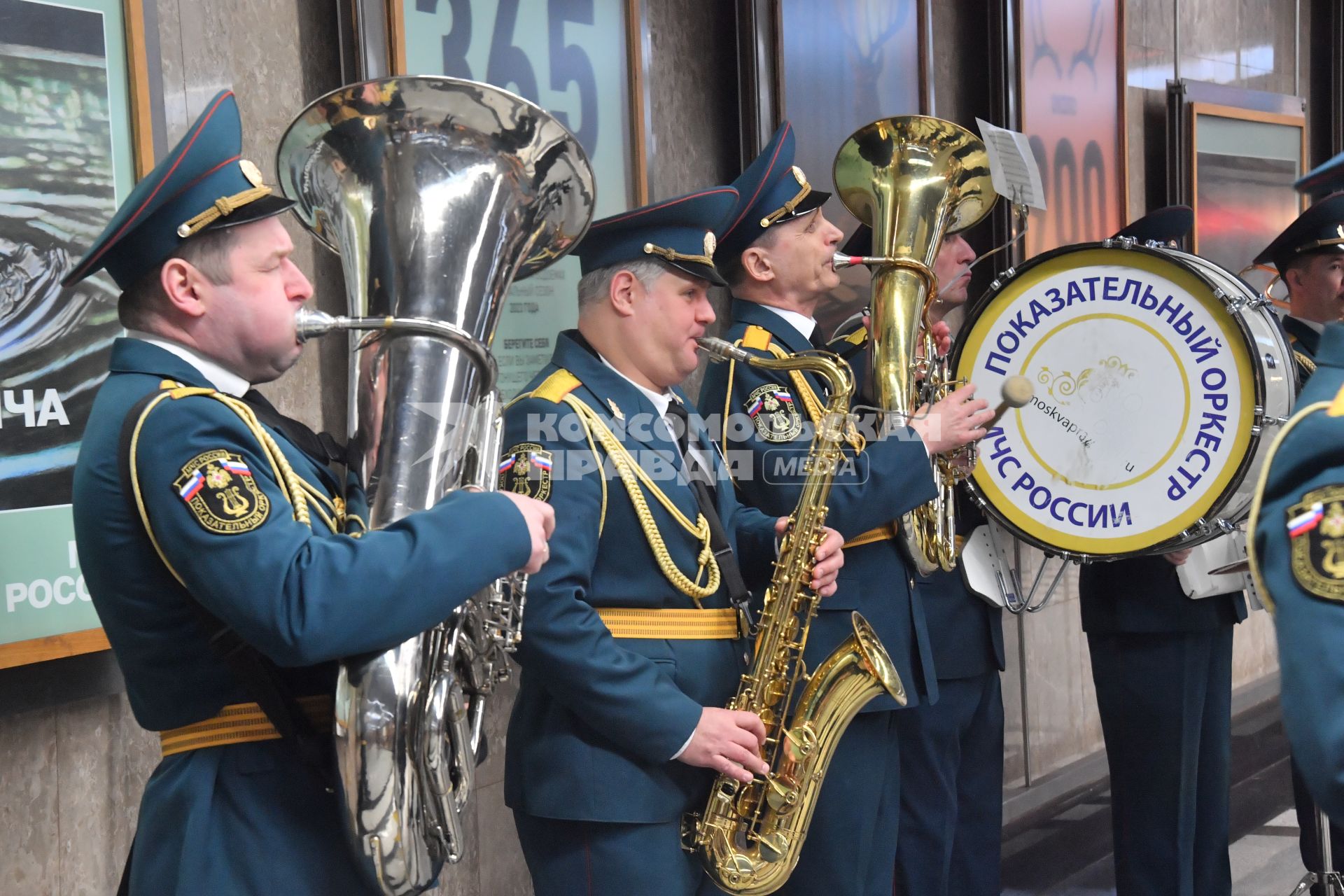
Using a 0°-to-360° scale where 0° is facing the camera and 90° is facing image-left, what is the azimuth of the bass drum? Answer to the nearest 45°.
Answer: approximately 0°

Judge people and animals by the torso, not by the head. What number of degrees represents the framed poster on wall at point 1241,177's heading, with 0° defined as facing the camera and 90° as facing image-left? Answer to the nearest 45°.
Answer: approximately 315°

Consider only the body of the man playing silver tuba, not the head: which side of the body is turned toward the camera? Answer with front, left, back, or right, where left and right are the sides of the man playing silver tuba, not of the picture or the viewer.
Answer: right

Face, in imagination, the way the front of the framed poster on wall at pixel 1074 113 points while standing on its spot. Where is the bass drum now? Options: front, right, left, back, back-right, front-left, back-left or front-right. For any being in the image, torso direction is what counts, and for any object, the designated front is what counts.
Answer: front-right

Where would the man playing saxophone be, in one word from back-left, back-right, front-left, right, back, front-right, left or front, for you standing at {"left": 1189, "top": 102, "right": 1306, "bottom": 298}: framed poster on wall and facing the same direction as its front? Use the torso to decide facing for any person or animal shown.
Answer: front-right

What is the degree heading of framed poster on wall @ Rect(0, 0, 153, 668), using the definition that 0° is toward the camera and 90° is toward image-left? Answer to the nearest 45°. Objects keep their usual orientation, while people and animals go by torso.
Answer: approximately 315°

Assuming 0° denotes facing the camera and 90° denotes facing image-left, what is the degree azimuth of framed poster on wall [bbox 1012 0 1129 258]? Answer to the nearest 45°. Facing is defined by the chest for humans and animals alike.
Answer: approximately 315°

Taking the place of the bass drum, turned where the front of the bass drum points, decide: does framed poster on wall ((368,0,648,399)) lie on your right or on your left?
on your right

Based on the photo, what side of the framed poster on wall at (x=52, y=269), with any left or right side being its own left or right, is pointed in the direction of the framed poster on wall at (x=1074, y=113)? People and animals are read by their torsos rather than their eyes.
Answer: left
